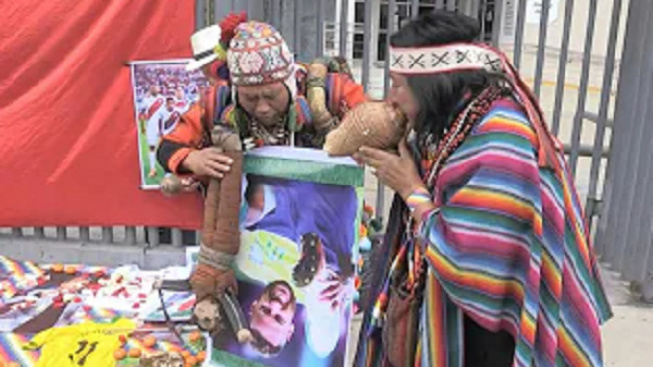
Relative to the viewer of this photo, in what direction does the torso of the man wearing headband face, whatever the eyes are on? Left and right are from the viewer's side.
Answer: facing to the left of the viewer

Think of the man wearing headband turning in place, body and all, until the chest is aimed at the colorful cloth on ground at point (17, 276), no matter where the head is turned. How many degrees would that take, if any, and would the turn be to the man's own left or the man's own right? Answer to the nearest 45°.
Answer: approximately 45° to the man's own right

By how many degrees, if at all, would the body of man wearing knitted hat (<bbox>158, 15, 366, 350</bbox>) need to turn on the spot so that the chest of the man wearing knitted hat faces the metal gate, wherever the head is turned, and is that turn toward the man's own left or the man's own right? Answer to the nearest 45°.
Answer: approximately 135° to the man's own left

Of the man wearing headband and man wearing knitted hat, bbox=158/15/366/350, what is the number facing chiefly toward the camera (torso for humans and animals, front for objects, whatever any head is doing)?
1

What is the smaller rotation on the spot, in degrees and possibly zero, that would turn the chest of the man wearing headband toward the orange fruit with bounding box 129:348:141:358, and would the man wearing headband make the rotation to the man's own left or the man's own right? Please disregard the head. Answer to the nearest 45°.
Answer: approximately 45° to the man's own right

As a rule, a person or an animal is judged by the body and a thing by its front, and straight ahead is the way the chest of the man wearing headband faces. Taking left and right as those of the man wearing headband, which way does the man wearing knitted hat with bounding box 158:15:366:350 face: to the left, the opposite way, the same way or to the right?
to the left

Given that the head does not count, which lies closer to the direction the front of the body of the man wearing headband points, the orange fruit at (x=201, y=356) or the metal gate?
the orange fruit

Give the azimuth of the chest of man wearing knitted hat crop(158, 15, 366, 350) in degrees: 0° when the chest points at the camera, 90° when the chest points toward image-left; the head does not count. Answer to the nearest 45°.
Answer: approximately 0°

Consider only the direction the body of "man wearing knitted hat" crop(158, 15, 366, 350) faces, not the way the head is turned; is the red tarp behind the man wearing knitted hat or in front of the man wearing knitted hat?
behind
